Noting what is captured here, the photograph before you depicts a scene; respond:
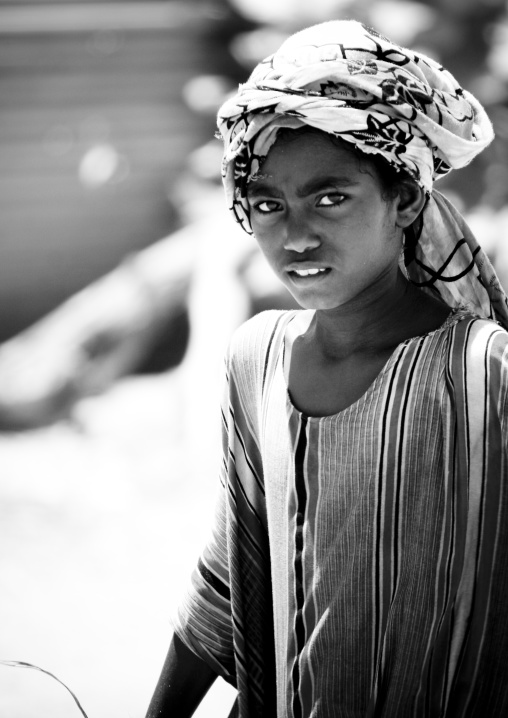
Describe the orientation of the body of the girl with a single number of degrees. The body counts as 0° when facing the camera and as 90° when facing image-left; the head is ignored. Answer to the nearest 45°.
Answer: approximately 45°
